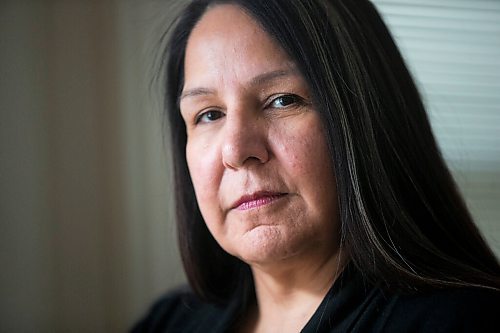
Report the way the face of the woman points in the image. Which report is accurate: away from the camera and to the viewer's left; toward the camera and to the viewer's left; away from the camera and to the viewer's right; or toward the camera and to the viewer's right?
toward the camera and to the viewer's left

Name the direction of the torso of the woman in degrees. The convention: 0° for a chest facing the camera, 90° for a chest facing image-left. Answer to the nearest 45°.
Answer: approximately 45°

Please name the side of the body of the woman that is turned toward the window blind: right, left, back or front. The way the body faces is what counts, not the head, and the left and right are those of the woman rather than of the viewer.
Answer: back
